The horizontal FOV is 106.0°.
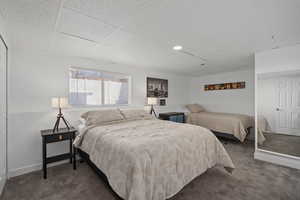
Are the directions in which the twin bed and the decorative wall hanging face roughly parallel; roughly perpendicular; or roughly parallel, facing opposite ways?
roughly perpendicular

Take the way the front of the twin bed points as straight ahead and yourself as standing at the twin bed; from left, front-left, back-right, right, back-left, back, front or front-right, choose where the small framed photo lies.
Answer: back-right

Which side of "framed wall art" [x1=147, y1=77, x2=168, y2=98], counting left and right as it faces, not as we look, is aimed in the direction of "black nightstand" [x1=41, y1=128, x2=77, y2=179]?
right

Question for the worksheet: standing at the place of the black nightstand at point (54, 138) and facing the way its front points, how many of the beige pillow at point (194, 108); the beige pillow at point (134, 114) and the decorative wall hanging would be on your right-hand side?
0

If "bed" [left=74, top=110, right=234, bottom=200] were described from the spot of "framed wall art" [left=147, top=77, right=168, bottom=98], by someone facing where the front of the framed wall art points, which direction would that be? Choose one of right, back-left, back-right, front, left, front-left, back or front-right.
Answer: front-right

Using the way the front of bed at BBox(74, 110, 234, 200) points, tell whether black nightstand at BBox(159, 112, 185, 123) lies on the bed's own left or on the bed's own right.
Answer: on the bed's own left

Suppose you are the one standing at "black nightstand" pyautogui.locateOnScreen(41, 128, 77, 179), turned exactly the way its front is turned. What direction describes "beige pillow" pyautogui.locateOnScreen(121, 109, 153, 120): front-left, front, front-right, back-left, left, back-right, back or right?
front-left

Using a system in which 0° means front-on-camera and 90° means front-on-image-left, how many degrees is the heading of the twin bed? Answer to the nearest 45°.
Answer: approximately 315°

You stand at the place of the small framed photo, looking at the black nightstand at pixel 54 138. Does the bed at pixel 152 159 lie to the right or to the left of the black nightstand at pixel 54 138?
left

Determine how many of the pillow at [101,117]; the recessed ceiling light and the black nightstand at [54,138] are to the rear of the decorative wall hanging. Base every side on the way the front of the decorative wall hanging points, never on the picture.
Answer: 0

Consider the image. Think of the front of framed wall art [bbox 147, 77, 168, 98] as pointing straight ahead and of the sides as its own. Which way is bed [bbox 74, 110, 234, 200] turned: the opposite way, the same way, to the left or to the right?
the same way

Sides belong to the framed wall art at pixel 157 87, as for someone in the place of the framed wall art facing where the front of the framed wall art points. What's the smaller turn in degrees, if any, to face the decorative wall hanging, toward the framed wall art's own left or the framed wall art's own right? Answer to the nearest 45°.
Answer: approximately 45° to the framed wall art's own left

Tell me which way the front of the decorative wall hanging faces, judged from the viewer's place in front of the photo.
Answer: facing the viewer and to the left of the viewer

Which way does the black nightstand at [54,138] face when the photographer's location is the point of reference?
facing the viewer and to the right of the viewer
